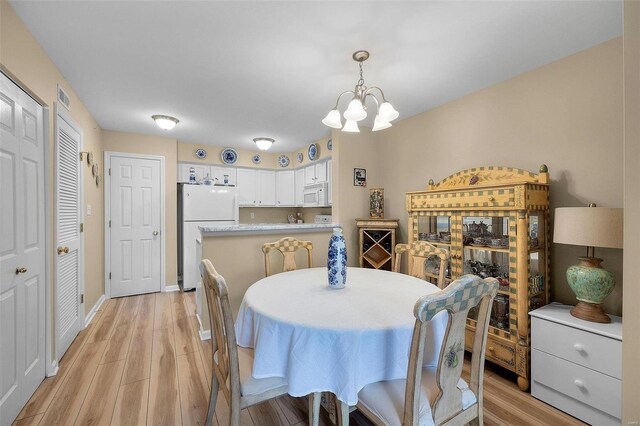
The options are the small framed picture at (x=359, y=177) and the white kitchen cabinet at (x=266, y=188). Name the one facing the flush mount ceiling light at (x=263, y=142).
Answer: the white kitchen cabinet

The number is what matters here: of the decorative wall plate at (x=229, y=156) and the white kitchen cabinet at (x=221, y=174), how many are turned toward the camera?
2

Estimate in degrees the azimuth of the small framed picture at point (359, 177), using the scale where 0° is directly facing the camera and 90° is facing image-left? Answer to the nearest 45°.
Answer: approximately 0°

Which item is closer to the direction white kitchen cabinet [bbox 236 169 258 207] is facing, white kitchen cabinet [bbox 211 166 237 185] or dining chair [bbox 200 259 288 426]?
the dining chair

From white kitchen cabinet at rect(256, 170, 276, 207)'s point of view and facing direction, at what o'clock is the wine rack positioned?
The wine rack is roughly at 11 o'clock from the white kitchen cabinet.

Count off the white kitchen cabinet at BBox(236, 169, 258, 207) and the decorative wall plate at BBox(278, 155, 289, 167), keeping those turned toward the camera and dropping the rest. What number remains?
2

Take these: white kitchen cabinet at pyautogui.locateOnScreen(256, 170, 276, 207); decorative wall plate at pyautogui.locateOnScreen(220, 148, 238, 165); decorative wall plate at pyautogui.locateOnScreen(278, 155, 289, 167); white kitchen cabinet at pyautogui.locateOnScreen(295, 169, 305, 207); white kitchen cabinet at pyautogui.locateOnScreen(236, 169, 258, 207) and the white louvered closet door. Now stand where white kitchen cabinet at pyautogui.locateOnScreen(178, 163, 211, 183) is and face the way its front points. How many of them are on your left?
5
